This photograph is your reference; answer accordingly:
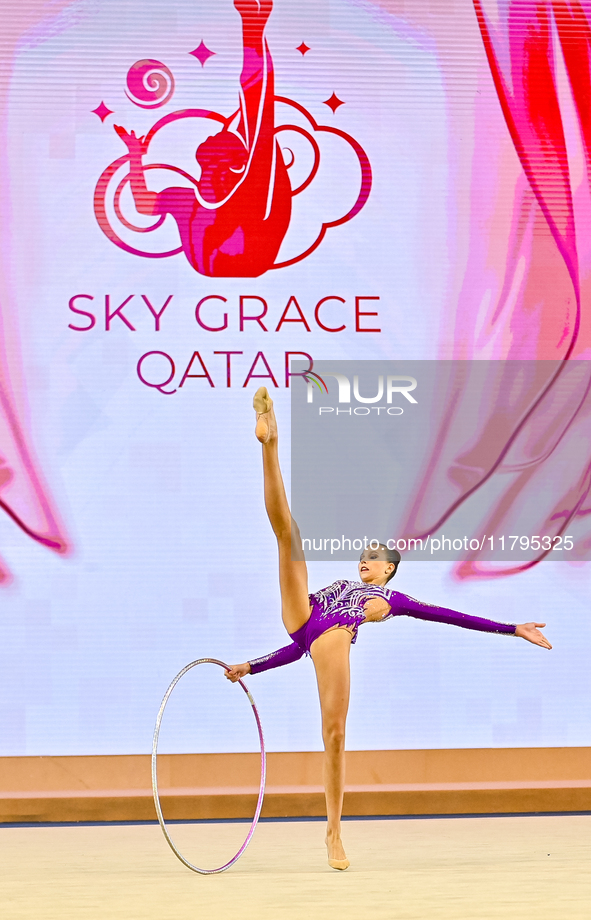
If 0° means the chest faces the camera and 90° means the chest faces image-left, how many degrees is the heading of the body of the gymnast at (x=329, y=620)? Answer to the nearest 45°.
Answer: approximately 45°
